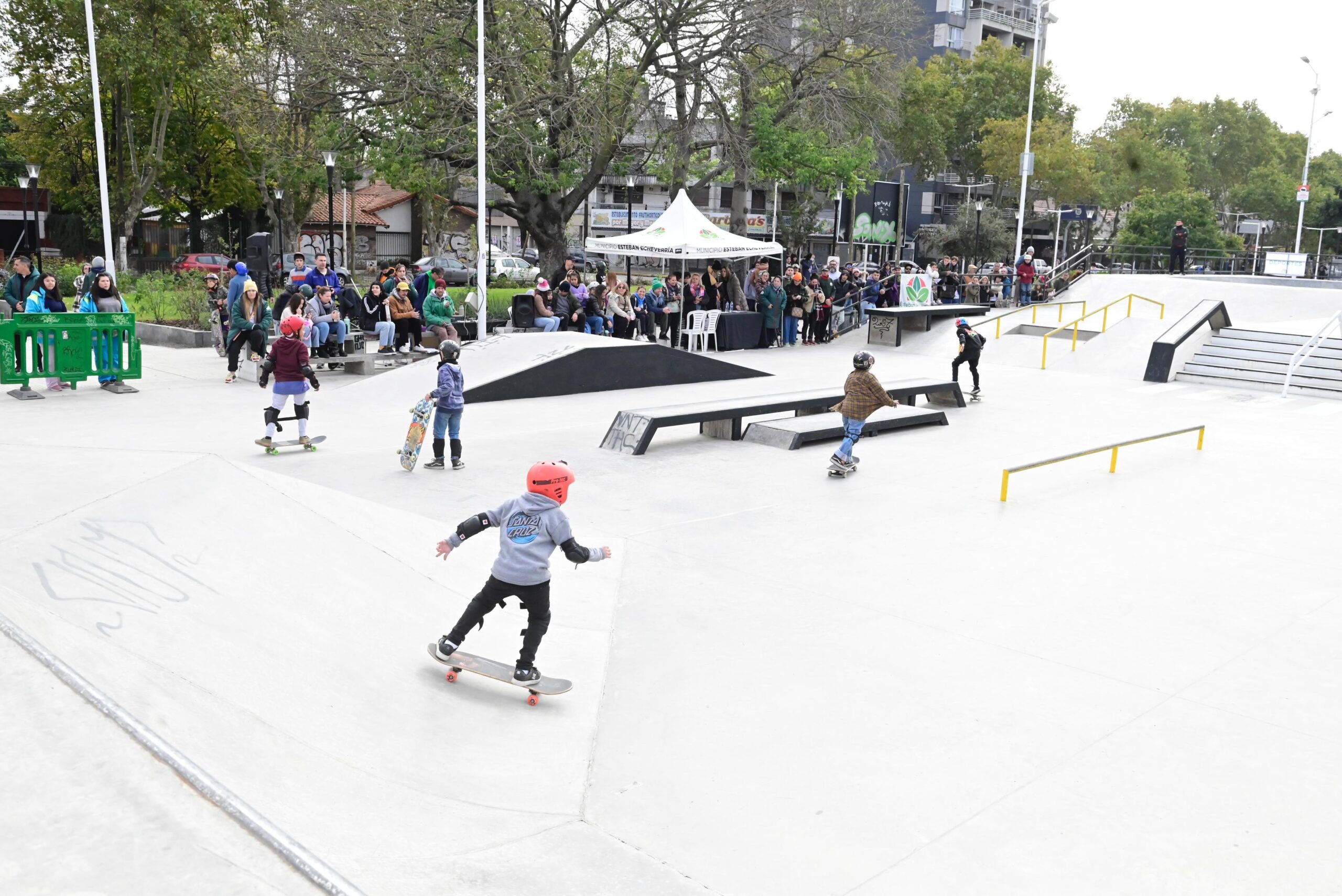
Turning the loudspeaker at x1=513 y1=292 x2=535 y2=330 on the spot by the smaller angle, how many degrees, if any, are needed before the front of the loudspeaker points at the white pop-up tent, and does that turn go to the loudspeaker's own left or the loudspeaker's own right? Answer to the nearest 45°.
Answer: approximately 135° to the loudspeaker's own left

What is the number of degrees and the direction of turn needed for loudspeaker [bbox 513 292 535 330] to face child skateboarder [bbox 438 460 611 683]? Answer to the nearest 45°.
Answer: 0° — it already faces them

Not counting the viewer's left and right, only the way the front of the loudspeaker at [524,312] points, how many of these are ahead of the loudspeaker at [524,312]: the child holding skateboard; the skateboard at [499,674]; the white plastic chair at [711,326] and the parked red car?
2

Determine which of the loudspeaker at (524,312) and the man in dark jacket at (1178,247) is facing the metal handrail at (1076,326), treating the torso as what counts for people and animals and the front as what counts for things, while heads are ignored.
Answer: the man in dark jacket
